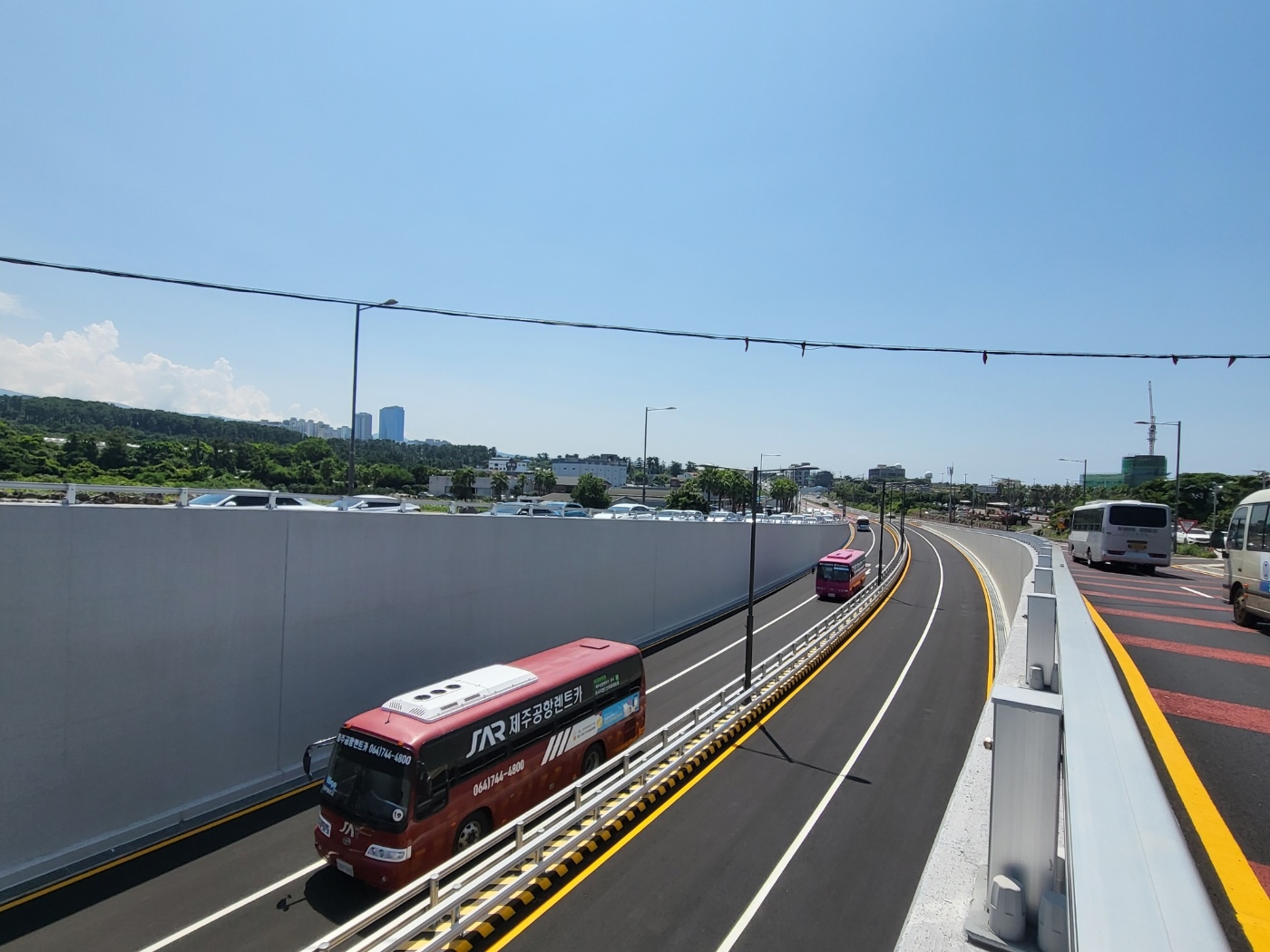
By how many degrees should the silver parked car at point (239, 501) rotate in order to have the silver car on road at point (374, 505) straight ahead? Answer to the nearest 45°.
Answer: approximately 180°

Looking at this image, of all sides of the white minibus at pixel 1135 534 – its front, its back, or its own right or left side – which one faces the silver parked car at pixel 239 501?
left

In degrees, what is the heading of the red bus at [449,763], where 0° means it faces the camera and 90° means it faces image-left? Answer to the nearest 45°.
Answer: approximately 45°

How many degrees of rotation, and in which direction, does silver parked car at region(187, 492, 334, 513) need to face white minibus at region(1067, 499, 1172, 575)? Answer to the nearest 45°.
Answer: approximately 135° to its left

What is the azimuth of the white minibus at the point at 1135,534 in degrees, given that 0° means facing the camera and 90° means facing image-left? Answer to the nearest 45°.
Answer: approximately 135°

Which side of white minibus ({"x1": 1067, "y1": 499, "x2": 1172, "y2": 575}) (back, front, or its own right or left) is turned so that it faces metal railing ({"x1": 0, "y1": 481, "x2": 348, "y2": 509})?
left

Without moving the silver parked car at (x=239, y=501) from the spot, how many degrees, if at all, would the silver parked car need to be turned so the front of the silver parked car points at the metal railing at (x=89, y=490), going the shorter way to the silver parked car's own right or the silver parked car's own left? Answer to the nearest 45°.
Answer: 0° — it already faces it

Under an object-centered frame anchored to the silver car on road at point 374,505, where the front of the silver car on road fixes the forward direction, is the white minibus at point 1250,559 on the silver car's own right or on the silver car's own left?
on the silver car's own left

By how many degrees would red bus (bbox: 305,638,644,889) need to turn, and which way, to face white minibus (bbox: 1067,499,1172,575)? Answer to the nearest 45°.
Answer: approximately 135° to its left

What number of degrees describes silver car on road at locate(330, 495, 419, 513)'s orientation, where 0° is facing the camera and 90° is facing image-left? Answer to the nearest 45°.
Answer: approximately 45°
